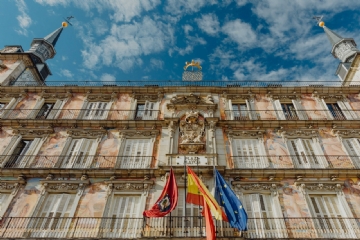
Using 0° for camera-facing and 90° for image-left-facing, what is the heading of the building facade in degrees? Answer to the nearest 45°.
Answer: approximately 0°
